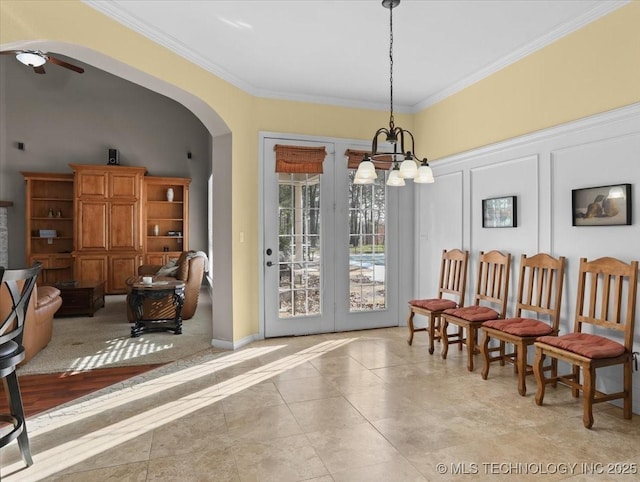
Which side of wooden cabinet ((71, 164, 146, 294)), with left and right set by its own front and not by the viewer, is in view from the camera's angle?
front

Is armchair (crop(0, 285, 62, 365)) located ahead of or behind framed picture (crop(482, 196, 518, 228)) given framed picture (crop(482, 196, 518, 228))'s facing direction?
ahead

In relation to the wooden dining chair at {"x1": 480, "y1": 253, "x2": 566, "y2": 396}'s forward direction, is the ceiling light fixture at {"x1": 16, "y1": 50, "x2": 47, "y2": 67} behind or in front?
in front

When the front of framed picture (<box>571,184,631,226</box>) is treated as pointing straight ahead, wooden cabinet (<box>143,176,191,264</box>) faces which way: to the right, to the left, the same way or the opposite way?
to the left

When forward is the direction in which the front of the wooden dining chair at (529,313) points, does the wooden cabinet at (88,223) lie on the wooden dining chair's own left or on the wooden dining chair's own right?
on the wooden dining chair's own right

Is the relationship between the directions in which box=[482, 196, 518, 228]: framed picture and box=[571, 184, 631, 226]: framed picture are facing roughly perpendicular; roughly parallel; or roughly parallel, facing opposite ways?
roughly parallel

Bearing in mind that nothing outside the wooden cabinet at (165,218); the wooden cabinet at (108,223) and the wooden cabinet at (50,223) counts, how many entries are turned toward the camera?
3

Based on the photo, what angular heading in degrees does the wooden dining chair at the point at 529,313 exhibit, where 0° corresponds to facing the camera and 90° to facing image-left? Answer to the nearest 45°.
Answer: approximately 45°

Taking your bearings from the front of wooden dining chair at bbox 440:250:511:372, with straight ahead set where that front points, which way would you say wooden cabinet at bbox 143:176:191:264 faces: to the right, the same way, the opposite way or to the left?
to the left

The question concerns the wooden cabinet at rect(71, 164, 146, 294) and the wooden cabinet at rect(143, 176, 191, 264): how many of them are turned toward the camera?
2

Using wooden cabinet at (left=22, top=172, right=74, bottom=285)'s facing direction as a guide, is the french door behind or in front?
in front

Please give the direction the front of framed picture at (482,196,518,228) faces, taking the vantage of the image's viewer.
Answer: facing the viewer and to the left of the viewer

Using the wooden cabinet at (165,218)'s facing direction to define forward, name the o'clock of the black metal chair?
The black metal chair is roughly at 12 o'clock from the wooden cabinet.

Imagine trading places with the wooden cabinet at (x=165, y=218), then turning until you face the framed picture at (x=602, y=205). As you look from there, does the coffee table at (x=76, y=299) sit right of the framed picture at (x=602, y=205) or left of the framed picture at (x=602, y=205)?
right

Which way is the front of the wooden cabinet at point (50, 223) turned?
toward the camera

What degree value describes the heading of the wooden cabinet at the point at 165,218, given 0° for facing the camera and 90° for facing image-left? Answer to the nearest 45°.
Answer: approximately 0°

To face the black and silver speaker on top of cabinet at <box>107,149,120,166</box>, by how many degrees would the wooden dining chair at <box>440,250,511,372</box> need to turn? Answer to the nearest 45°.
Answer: approximately 45° to its right
